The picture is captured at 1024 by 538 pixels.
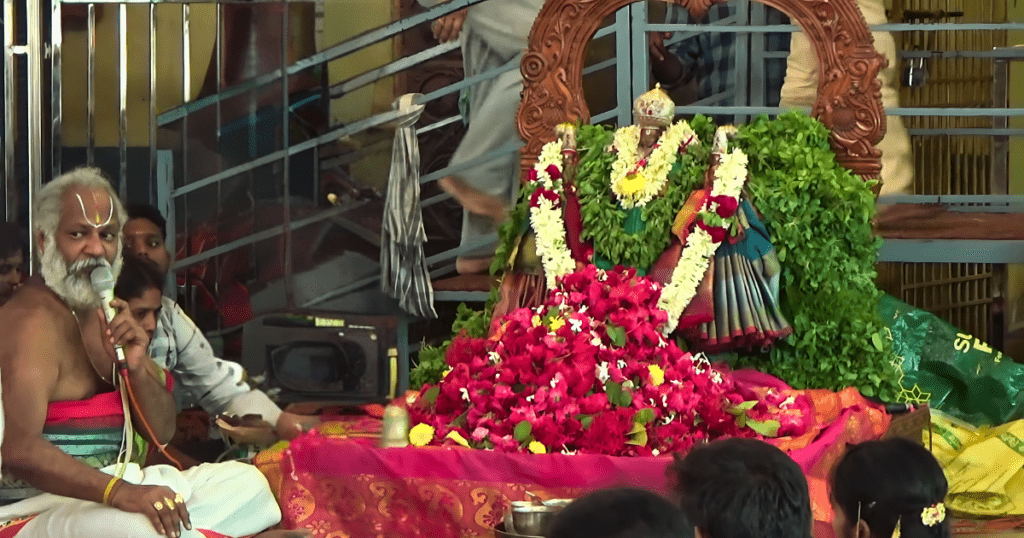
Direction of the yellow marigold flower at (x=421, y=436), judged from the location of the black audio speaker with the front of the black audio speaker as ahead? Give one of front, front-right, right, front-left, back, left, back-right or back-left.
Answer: front

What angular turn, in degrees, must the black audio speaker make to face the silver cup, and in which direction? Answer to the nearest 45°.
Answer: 0° — it already faces it

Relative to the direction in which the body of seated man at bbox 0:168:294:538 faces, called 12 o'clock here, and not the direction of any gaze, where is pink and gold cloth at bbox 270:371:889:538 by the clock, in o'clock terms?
The pink and gold cloth is roughly at 10 o'clock from the seated man.

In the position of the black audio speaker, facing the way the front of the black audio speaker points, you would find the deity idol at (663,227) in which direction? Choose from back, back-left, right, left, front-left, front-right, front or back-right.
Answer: front-left

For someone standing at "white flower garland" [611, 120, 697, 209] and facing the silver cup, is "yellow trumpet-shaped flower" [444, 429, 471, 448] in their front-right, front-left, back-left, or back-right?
front-right

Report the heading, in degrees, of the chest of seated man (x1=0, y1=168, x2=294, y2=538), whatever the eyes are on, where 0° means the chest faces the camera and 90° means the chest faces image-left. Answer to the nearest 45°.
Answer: approximately 315°

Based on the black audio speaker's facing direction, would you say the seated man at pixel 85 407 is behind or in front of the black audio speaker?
in front

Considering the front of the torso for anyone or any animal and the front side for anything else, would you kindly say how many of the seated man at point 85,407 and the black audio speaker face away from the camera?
0

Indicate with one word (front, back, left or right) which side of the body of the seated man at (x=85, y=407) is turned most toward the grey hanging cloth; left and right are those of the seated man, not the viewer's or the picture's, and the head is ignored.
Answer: left

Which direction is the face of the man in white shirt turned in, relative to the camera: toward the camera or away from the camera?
toward the camera

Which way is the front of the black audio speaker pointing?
toward the camera

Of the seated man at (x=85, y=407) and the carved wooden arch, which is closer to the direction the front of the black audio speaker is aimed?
the seated man
